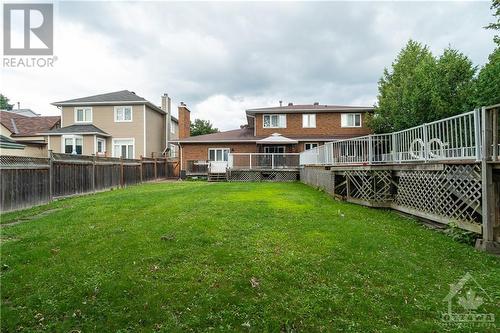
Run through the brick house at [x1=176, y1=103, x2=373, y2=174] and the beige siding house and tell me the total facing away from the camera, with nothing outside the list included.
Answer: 2

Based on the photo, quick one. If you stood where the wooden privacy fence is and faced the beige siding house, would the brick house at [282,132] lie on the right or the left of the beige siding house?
right

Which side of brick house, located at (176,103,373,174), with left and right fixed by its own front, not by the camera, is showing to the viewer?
back

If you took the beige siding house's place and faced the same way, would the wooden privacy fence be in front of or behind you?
behind

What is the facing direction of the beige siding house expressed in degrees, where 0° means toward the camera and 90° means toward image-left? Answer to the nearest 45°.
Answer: approximately 180°

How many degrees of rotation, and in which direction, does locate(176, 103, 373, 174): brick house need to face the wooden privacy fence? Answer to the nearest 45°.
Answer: approximately 135° to its left

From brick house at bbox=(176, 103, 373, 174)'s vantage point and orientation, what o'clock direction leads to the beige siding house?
The beige siding house is roughly at 9 o'clock from the brick house.

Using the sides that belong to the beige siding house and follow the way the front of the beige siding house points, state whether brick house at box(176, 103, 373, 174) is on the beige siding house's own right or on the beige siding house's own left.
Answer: on the beige siding house's own right
